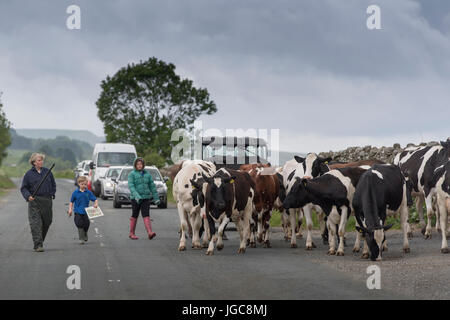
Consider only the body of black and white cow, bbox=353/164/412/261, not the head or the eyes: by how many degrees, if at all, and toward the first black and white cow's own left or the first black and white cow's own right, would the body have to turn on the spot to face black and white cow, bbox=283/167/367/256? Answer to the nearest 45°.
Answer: approximately 90° to the first black and white cow's own right

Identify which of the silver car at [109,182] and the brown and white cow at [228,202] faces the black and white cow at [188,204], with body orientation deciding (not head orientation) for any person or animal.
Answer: the silver car

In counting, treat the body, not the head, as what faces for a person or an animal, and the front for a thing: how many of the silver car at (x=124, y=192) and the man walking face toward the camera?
2

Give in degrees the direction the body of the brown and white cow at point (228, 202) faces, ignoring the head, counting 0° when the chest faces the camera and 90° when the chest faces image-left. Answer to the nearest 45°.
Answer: approximately 45°

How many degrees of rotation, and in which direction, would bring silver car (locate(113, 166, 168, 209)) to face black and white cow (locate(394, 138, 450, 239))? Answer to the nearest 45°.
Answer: approximately 45° to its left

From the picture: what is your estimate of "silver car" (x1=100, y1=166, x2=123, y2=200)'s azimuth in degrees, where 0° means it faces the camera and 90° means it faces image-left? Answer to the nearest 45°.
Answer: approximately 0°

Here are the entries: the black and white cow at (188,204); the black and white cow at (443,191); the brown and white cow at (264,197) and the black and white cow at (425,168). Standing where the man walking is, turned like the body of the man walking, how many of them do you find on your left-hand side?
4

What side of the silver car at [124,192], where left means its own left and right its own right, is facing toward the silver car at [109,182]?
back

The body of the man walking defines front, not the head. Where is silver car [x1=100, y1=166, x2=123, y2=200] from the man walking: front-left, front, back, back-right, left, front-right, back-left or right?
back

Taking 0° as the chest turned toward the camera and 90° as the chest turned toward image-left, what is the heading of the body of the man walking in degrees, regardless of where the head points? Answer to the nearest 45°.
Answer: approximately 0°

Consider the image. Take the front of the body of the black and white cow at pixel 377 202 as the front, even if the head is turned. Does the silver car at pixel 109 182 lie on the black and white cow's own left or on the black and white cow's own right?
on the black and white cow's own right

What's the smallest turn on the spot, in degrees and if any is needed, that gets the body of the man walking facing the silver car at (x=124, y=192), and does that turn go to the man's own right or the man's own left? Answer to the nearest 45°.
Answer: approximately 180°

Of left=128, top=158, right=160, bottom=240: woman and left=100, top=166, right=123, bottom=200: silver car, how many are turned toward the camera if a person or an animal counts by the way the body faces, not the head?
2
